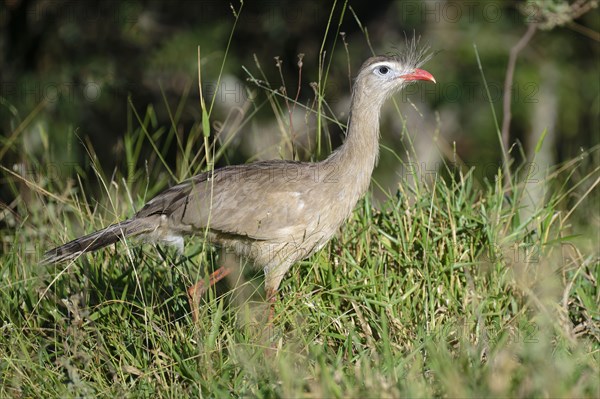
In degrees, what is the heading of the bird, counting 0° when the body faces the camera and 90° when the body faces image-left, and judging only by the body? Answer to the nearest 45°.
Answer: approximately 270°
